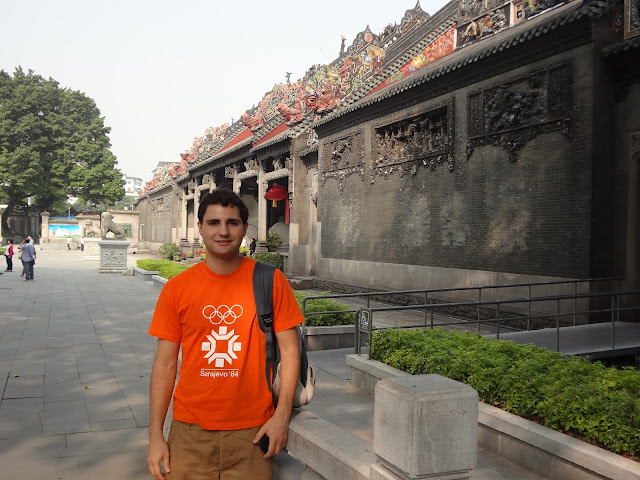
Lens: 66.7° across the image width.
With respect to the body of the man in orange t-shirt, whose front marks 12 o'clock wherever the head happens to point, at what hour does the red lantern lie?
The red lantern is roughly at 6 o'clock from the man in orange t-shirt.

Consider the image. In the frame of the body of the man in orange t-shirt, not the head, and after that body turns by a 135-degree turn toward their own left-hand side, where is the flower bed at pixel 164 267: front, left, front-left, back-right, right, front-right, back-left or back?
front-left

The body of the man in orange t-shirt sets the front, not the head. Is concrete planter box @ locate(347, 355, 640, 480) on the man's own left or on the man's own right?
on the man's own left

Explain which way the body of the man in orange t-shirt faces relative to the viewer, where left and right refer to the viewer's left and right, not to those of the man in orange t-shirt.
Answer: facing the viewer

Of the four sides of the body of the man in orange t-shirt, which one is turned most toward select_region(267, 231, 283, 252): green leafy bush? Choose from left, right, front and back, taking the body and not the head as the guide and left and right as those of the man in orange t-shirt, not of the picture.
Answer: back

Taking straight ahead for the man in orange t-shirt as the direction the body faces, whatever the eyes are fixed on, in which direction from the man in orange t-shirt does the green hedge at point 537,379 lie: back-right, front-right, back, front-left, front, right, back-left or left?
back-left

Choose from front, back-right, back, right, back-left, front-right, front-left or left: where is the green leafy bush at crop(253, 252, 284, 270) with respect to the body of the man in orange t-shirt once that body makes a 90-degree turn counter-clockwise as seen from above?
left

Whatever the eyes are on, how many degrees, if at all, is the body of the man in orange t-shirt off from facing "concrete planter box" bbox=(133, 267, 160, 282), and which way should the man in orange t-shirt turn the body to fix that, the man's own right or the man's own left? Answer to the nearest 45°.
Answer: approximately 180°
